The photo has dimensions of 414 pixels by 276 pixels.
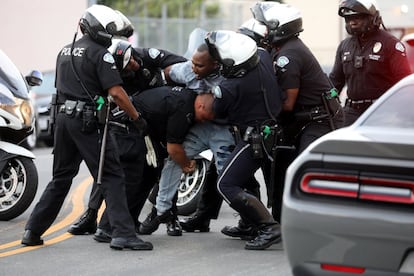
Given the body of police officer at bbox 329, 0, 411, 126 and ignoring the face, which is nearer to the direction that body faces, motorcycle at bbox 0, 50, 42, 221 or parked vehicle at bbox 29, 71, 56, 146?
the motorcycle

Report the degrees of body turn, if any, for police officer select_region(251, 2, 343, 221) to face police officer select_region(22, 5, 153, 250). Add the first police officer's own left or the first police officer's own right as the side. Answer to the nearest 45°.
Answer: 0° — they already face them

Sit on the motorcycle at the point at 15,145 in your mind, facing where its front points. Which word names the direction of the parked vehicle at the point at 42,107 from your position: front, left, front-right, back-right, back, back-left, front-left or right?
back-left

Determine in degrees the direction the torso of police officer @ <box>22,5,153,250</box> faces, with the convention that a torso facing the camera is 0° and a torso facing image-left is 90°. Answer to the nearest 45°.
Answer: approximately 225°

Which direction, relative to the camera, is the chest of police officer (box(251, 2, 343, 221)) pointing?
to the viewer's left

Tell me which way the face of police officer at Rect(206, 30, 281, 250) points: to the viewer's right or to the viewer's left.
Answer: to the viewer's left

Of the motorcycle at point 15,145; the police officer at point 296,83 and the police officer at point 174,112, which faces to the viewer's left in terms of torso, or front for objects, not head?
the police officer at point 296,83

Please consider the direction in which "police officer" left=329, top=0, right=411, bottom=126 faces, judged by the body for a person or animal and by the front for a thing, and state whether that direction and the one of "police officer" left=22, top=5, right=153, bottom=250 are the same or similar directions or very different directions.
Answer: very different directions

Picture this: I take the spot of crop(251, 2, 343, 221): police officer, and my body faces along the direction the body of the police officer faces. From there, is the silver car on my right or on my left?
on my left

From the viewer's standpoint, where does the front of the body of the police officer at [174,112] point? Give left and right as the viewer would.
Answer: facing to the right of the viewer

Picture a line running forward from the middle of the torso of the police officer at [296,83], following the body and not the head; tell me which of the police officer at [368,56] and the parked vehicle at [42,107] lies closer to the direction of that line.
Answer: the parked vehicle
